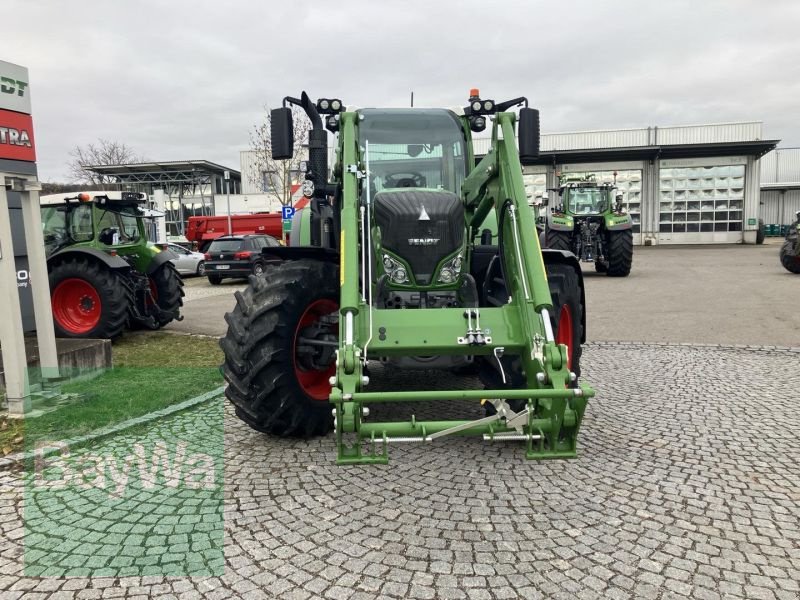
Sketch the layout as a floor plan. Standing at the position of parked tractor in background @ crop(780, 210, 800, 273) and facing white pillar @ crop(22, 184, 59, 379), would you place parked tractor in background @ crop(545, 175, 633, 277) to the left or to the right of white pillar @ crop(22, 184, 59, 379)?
right

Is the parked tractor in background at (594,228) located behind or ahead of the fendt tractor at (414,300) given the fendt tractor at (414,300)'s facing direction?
behind

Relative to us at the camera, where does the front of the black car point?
facing away from the viewer and to the right of the viewer

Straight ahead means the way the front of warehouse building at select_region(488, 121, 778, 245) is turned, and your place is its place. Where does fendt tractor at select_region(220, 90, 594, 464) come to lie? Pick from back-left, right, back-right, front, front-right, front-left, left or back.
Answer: front

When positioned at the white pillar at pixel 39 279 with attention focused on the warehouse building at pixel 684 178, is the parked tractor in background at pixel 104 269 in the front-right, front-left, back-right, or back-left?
front-left

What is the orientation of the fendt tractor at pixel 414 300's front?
toward the camera

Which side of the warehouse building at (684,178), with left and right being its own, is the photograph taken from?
front

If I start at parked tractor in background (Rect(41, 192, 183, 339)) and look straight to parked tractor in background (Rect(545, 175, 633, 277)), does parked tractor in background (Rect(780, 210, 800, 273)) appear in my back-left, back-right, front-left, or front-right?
front-right

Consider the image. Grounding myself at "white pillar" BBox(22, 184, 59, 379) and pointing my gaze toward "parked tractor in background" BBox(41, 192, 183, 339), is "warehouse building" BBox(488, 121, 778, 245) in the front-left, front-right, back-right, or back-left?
front-right
